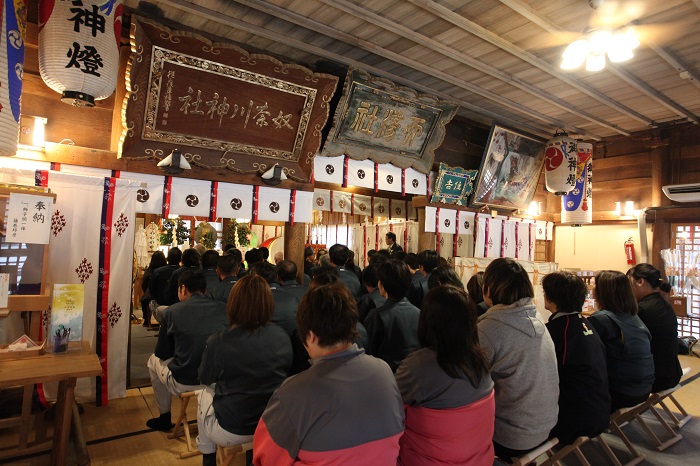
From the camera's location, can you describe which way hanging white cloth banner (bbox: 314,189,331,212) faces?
facing the viewer

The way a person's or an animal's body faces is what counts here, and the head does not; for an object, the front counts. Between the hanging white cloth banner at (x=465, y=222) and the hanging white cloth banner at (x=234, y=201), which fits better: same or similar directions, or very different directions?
same or similar directions

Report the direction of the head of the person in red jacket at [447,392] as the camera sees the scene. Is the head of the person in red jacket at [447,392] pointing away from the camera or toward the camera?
away from the camera

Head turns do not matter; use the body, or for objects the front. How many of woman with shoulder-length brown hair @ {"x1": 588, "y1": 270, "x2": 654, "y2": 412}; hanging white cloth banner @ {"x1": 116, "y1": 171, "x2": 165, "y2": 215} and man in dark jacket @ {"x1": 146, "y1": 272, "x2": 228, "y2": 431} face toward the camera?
1

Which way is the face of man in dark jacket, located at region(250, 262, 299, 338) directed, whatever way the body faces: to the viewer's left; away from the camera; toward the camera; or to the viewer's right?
away from the camera

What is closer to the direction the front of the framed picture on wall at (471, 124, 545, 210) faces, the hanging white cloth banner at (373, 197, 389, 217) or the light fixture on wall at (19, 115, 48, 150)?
the light fixture on wall

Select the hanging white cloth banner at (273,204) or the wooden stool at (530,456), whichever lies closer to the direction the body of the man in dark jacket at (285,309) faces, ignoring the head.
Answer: the hanging white cloth banner

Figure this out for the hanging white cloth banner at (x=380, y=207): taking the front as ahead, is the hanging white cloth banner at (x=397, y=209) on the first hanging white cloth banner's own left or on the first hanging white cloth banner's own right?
on the first hanging white cloth banner's own left

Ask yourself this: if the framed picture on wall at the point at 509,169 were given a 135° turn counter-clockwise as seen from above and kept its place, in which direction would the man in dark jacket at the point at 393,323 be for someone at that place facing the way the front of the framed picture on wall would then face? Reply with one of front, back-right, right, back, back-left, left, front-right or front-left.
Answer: back

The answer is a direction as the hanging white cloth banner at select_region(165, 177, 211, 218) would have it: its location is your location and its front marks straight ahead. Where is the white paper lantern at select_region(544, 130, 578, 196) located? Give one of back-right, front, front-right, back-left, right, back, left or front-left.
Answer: left

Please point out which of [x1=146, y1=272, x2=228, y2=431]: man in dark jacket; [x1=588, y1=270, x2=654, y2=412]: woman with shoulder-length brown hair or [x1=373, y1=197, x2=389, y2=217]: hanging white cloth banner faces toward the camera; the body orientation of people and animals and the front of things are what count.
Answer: the hanging white cloth banner

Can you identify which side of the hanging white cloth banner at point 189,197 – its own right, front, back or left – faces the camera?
front

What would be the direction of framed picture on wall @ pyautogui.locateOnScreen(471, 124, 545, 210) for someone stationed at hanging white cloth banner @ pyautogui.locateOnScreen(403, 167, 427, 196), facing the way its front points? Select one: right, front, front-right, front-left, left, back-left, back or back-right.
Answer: left

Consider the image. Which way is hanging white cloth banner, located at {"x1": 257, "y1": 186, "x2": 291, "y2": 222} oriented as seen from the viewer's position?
toward the camera

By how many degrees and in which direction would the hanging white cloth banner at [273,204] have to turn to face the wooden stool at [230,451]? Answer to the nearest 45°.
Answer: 0° — it already faces it

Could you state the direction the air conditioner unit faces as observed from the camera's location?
facing the viewer and to the left of the viewer

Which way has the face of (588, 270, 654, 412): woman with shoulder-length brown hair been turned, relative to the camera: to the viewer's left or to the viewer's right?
to the viewer's left

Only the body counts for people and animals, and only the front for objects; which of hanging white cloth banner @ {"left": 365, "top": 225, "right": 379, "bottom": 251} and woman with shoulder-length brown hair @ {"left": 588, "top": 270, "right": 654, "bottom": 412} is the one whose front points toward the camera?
the hanging white cloth banner

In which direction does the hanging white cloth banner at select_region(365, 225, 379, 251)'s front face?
toward the camera

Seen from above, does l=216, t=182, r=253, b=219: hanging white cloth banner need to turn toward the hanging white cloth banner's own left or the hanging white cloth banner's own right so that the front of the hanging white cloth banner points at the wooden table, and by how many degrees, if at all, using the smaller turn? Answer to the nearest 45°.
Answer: approximately 45° to the hanging white cloth banner's own right

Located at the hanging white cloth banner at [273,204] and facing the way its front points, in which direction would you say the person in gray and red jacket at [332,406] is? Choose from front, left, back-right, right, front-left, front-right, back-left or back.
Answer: front

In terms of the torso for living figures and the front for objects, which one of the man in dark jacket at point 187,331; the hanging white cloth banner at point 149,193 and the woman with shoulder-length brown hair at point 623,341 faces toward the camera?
the hanging white cloth banner
